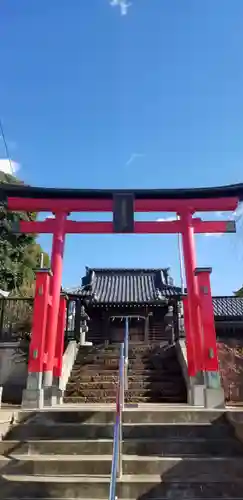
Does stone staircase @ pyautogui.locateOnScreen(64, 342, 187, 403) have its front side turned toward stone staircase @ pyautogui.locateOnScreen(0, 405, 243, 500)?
yes

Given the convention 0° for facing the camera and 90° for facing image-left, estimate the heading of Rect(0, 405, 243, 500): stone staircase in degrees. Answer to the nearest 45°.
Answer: approximately 0°

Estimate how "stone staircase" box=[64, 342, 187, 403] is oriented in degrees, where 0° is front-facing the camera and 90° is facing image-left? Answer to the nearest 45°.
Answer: approximately 0°

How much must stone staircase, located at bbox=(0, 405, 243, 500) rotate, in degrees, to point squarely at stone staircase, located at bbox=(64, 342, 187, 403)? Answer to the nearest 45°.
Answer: approximately 180°
